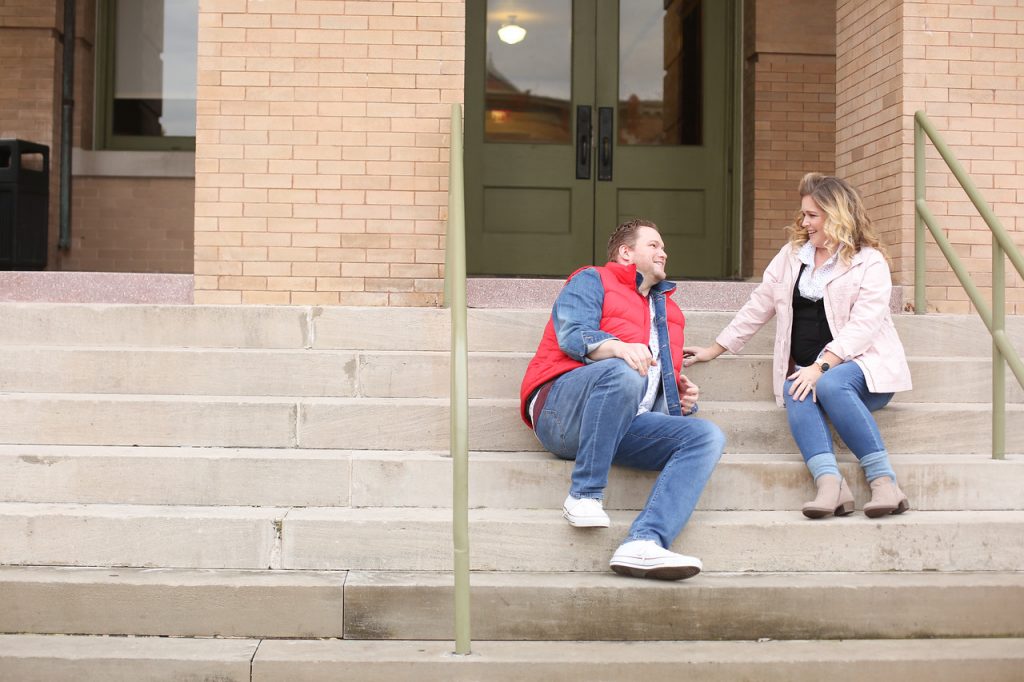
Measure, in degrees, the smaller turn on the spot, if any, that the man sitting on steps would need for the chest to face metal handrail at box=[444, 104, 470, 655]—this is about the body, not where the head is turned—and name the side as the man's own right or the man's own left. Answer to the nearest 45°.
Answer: approximately 90° to the man's own right

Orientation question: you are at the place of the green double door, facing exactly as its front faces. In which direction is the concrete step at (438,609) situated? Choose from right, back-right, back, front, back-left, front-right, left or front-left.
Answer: front

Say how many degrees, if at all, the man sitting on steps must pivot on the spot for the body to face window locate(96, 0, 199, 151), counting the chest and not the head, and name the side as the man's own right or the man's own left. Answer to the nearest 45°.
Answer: approximately 180°

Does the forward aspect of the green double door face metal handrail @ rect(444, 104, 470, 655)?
yes

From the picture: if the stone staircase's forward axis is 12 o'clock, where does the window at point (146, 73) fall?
The window is roughly at 5 o'clock from the stone staircase.

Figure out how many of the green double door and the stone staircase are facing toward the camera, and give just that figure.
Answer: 2

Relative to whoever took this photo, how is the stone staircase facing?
facing the viewer

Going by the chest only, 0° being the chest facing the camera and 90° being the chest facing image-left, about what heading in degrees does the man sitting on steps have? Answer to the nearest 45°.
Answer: approximately 315°

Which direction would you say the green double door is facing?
toward the camera

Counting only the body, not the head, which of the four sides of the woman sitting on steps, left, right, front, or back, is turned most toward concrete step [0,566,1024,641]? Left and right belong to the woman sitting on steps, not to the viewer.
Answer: front

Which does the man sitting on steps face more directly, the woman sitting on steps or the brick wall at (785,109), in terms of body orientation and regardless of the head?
the woman sitting on steps

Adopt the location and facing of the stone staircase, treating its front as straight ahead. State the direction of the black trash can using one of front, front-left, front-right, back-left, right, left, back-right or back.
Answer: back-right

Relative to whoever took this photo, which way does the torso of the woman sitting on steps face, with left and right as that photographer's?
facing the viewer and to the left of the viewer

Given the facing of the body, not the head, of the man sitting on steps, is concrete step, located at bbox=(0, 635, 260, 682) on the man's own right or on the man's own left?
on the man's own right

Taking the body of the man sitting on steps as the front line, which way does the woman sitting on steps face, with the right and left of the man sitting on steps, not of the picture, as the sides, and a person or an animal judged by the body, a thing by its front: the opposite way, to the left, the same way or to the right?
to the right

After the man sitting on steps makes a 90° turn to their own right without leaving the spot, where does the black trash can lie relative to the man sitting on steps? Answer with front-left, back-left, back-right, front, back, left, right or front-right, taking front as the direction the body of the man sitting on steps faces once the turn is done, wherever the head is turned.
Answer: right
